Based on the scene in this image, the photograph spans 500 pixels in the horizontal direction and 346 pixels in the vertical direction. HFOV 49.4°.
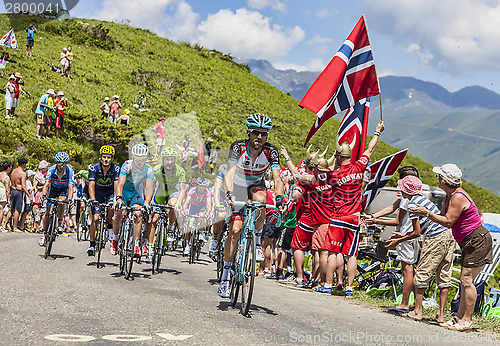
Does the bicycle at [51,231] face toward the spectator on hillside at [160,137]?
no

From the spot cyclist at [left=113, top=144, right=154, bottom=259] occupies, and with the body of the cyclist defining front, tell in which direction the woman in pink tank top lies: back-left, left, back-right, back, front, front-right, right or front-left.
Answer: front-left

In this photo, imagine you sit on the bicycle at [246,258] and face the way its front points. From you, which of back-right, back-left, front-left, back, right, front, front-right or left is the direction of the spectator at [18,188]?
back-right

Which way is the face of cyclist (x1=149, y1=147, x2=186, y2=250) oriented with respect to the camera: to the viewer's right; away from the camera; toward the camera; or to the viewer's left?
toward the camera

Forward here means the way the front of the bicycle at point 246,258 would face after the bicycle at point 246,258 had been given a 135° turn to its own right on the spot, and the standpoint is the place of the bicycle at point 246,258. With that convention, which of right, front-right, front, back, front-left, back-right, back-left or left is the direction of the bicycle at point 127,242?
front

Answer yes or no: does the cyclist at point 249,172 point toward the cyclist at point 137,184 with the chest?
no

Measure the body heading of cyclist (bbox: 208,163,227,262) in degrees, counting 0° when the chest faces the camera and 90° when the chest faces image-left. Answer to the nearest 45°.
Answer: approximately 0°

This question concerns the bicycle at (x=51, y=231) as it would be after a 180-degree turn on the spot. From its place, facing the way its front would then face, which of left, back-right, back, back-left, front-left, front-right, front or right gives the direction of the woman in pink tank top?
back-right

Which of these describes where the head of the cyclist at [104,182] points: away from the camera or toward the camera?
toward the camera

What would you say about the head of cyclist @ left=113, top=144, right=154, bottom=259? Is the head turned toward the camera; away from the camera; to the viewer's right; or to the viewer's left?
toward the camera

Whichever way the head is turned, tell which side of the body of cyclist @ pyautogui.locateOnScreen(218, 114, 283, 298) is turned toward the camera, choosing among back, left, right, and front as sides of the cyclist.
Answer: front

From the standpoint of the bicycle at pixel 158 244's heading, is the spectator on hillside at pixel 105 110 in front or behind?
behind

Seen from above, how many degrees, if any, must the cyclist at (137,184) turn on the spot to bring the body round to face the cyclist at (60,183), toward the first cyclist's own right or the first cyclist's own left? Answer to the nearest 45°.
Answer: approximately 135° to the first cyclist's own right

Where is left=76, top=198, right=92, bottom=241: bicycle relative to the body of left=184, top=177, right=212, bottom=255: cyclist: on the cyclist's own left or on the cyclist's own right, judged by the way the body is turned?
on the cyclist's own right

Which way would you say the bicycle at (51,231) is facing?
toward the camera

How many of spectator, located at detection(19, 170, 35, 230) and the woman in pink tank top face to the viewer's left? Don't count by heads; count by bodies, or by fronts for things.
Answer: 1
